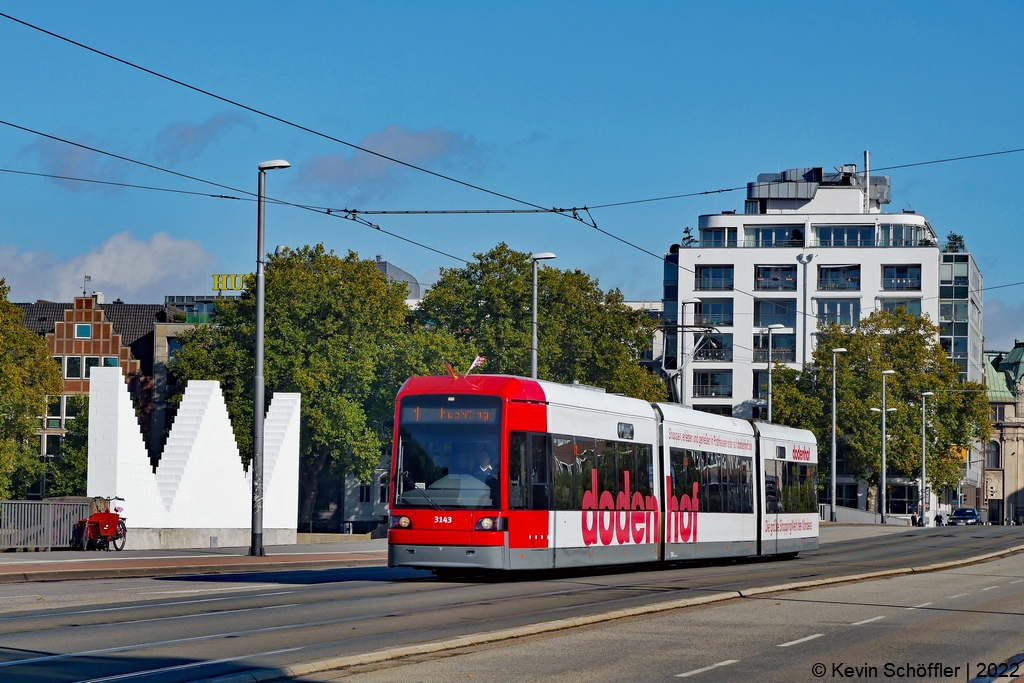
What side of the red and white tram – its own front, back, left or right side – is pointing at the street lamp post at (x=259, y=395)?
right

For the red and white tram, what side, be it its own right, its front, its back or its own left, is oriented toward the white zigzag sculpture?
right

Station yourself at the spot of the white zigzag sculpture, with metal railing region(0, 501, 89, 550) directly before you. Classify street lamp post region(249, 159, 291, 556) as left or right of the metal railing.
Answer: left

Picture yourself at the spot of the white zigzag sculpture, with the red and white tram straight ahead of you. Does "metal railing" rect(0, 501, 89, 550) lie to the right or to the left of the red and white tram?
right

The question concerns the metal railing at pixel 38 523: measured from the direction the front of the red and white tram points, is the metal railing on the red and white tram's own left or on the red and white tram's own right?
on the red and white tram's own right

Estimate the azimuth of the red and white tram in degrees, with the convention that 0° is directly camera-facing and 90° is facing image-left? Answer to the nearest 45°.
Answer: approximately 45°

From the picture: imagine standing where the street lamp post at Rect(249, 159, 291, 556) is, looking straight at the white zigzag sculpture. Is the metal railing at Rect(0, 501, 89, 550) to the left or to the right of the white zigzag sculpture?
left
